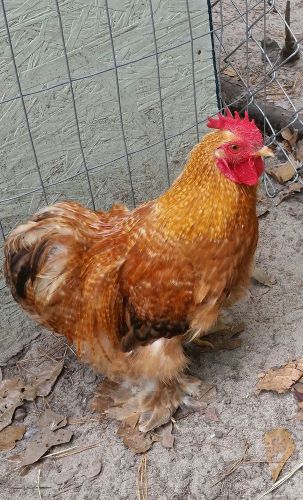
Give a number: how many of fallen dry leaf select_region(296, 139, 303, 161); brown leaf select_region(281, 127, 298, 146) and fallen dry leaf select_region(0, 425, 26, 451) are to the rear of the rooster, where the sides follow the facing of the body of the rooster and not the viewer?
1

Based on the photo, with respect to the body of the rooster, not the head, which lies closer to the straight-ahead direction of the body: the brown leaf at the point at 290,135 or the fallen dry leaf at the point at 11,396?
the brown leaf

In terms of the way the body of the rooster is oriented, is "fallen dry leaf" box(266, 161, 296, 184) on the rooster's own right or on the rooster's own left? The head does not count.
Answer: on the rooster's own left

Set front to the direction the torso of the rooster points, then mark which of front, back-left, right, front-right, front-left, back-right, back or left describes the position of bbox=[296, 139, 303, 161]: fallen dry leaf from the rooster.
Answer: front-left

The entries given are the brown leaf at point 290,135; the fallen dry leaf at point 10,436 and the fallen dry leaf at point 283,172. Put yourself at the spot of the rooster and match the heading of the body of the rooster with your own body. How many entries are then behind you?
1

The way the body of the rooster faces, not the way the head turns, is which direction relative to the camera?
to the viewer's right

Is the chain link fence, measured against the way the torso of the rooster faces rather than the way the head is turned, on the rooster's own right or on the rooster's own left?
on the rooster's own left
